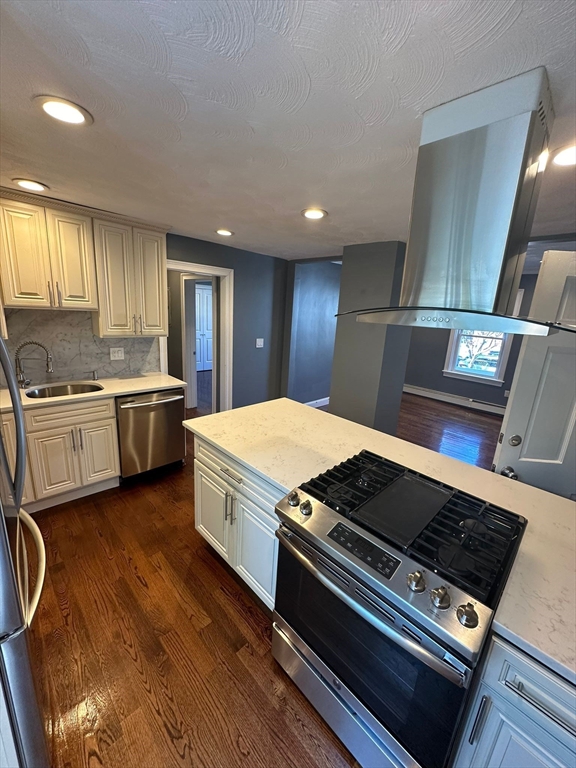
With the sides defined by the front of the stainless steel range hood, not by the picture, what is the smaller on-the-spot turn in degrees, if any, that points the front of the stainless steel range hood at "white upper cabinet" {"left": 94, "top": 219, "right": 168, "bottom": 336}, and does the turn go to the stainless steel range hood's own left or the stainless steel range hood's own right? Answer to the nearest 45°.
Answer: approximately 45° to the stainless steel range hood's own right

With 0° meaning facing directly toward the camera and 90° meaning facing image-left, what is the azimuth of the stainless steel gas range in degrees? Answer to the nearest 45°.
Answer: approximately 45°

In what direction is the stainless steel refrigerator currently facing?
to the viewer's right

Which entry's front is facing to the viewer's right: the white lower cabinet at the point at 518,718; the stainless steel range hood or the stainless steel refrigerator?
the stainless steel refrigerator

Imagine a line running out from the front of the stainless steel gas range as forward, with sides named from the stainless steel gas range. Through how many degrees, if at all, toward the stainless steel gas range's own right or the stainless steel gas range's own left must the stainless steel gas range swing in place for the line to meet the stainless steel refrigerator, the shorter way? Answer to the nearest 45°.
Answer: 0° — it already faces it

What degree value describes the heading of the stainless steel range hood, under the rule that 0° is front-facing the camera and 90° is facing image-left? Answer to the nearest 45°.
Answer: approximately 45°

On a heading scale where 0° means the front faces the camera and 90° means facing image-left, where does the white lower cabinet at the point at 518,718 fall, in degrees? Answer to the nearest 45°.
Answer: approximately 45°

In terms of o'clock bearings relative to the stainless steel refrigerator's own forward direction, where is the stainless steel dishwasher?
The stainless steel dishwasher is roughly at 10 o'clock from the stainless steel refrigerator.

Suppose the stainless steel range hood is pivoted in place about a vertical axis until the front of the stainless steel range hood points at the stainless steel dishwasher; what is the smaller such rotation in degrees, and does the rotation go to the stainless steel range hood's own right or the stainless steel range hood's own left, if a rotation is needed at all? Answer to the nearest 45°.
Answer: approximately 45° to the stainless steel range hood's own right

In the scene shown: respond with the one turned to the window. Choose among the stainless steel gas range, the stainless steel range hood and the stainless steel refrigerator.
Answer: the stainless steel refrigerator
